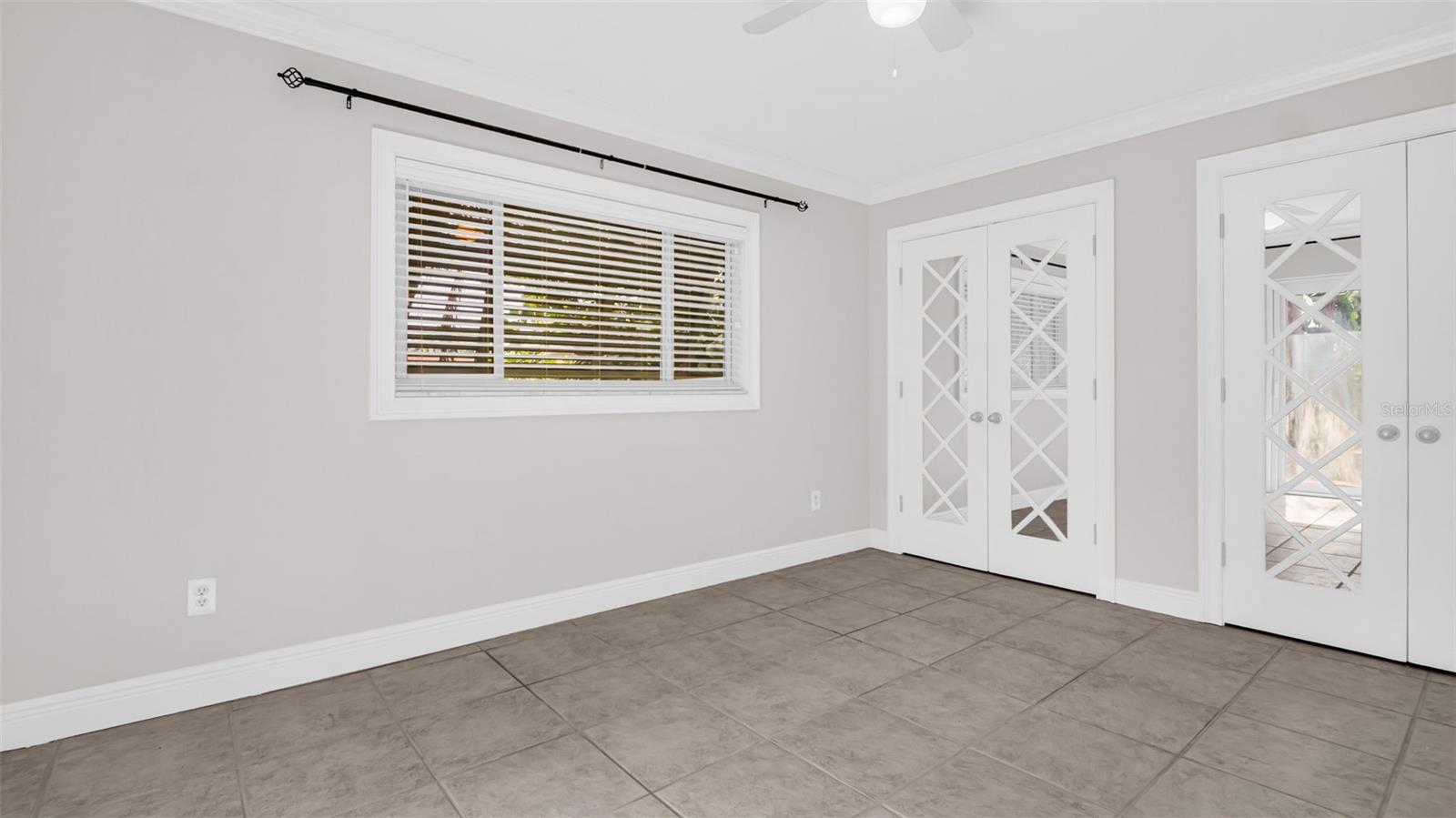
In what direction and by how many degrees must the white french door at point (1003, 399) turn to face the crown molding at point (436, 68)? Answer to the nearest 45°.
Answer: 0° — it already faces it

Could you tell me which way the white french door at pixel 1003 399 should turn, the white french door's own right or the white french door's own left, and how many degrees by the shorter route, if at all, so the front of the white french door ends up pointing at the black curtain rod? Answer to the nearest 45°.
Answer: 0° — it already faces it

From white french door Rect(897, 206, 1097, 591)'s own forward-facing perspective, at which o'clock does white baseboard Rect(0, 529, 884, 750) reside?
The white baseboard is roughly at 12 o'clock from the white french door.

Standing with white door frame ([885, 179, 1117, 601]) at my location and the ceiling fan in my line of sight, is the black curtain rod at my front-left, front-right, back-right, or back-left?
front-right

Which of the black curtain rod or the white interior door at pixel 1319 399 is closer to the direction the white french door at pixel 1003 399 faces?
the black curtain rod

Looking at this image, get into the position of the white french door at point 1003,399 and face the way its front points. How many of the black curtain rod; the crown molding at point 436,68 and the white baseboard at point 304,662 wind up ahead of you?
3

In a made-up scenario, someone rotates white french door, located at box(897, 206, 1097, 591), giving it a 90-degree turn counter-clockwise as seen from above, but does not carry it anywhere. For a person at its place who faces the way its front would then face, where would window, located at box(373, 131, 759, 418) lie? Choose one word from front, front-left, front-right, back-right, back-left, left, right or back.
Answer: right

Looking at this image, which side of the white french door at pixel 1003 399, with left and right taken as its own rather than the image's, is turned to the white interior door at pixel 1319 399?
left

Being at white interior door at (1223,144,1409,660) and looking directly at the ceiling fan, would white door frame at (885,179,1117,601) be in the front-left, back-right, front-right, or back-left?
front-right

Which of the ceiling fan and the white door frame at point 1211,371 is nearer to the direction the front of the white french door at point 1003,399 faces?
the ceiling fan

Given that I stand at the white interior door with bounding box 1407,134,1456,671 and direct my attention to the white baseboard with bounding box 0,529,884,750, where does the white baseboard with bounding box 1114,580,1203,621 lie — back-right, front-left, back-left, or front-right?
front-right

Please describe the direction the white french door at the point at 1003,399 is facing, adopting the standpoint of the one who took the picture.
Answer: facing the viewer and to the left of the viewer

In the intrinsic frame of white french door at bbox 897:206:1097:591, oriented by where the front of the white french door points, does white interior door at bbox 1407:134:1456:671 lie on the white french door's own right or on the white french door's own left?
on the white french door's own left
